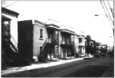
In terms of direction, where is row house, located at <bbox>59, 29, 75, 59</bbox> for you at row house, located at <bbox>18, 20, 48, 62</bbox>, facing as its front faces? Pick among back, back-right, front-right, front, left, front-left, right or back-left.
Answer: left

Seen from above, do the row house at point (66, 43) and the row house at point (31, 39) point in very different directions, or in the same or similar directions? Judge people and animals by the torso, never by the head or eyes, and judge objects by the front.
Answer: same or similar directions

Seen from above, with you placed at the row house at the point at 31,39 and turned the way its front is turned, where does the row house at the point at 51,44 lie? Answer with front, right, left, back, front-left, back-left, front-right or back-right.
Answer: left

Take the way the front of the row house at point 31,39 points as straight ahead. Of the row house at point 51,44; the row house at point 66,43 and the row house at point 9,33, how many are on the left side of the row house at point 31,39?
2

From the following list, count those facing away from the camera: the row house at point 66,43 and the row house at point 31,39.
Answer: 0

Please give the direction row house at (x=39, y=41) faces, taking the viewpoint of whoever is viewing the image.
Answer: facing the viewer and to the right of the viewer

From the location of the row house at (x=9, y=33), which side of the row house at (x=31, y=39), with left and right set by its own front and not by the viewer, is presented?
right

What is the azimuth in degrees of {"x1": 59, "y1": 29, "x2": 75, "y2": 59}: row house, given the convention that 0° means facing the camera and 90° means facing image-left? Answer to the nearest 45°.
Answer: approximately 315°

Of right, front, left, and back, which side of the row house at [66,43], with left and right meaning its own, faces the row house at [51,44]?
right
